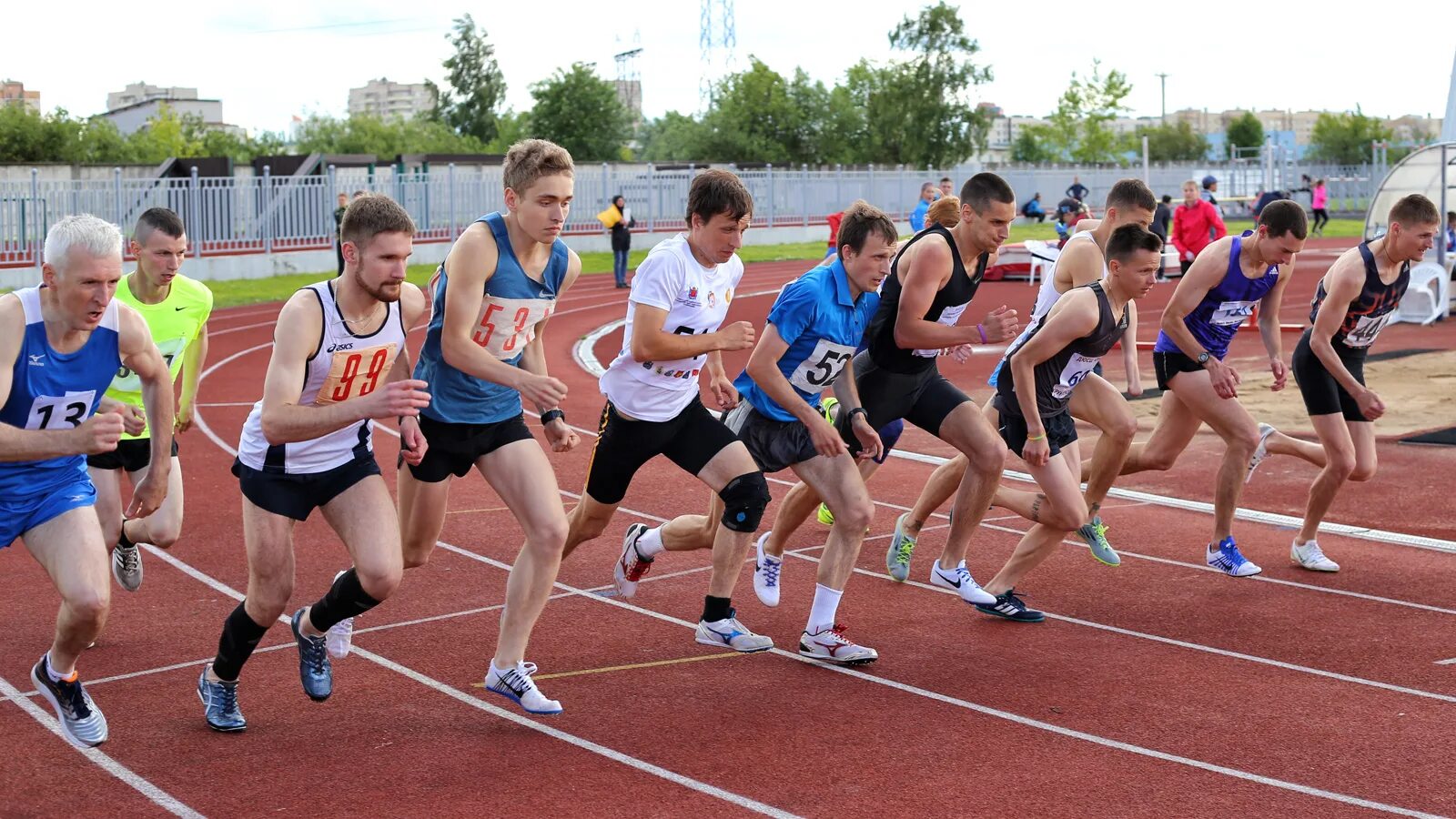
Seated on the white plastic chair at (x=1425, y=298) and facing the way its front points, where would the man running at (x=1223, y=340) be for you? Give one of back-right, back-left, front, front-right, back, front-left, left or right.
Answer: front-left

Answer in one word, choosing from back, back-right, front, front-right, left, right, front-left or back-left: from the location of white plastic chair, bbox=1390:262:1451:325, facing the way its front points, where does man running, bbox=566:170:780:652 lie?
front-left
